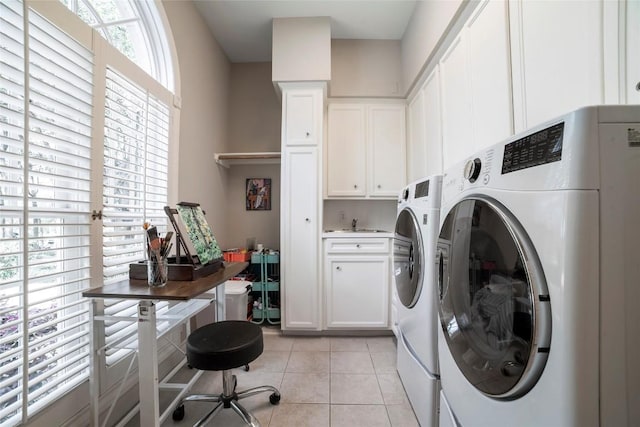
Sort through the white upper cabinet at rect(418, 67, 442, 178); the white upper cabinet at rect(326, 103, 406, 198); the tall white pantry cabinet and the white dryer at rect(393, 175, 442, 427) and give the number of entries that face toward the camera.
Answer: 2

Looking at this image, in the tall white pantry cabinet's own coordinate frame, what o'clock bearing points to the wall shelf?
The wall shelf is roughly at 4 o'clock from the tall white pantry cabinet.

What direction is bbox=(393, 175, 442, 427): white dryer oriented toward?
to the viewer's left

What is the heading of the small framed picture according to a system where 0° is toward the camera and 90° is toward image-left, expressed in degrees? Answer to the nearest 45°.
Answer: approximately 0°

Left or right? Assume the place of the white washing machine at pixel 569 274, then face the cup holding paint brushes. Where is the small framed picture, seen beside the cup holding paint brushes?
right

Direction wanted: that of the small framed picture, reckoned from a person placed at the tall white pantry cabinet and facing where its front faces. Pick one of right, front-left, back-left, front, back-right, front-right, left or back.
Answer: back-right

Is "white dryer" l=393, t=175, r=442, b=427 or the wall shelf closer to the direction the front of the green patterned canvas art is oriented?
the white dryer

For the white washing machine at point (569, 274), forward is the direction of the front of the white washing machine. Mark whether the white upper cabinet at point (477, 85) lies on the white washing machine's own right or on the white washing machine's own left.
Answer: on the white washing machine's own right

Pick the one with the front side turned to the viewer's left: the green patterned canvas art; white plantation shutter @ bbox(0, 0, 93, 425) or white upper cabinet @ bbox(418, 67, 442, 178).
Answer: the white upper cabinet

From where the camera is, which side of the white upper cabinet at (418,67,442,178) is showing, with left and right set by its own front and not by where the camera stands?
left

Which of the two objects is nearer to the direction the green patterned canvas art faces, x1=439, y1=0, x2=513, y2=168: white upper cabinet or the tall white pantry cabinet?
the white upper cabinet
